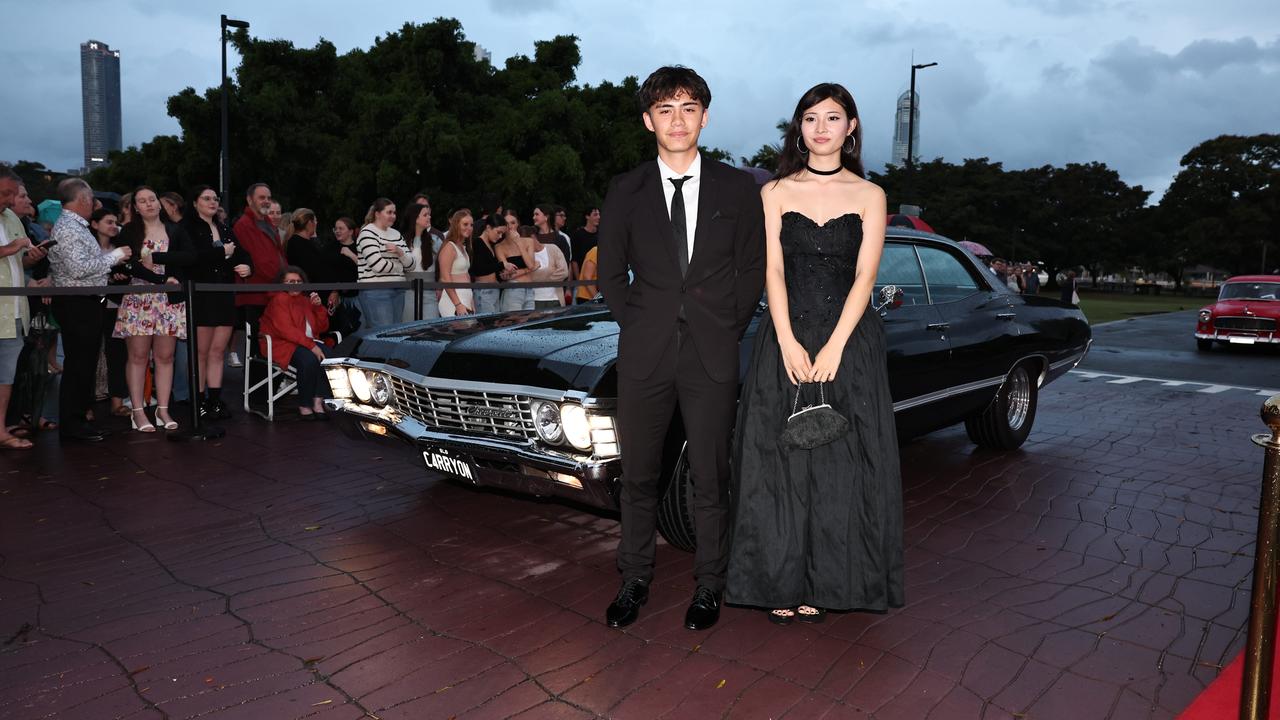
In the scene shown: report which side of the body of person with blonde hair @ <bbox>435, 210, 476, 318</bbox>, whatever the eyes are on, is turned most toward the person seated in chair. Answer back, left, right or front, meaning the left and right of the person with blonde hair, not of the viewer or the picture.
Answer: right

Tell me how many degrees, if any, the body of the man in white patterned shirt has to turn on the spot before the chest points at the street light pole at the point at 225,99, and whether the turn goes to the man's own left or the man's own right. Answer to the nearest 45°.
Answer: approximately 90° to the man's own left

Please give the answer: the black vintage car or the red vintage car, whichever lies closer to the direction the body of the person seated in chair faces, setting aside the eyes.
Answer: the black vintage car

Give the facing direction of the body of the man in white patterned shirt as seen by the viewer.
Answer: to the viewer's right

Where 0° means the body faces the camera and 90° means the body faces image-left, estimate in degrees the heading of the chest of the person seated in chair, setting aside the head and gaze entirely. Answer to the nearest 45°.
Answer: approximately 315°

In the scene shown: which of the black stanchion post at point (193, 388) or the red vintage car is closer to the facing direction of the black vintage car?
the black stanchion post

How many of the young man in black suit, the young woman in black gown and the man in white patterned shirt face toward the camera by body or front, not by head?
2

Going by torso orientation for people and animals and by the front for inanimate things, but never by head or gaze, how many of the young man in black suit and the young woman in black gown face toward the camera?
2

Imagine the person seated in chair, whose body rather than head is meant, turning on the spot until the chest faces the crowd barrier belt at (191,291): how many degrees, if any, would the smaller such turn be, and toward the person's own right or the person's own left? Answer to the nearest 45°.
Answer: approximately 90° to the person's own right

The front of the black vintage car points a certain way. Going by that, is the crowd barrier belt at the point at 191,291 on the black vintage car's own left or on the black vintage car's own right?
on the black vintage car's own right

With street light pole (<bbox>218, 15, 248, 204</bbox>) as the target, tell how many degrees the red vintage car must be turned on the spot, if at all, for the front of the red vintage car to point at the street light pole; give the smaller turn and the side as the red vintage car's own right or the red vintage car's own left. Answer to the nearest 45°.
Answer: approximately 45° to the red vintage car's own right

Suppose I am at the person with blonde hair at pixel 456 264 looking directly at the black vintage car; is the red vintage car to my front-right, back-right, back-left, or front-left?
back-left

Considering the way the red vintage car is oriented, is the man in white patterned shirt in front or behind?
in front

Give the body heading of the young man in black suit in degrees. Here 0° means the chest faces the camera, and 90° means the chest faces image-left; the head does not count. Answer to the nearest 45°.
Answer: approximately 0°

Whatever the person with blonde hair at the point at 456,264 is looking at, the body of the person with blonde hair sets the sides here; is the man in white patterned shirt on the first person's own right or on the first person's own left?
on the first person's own right
